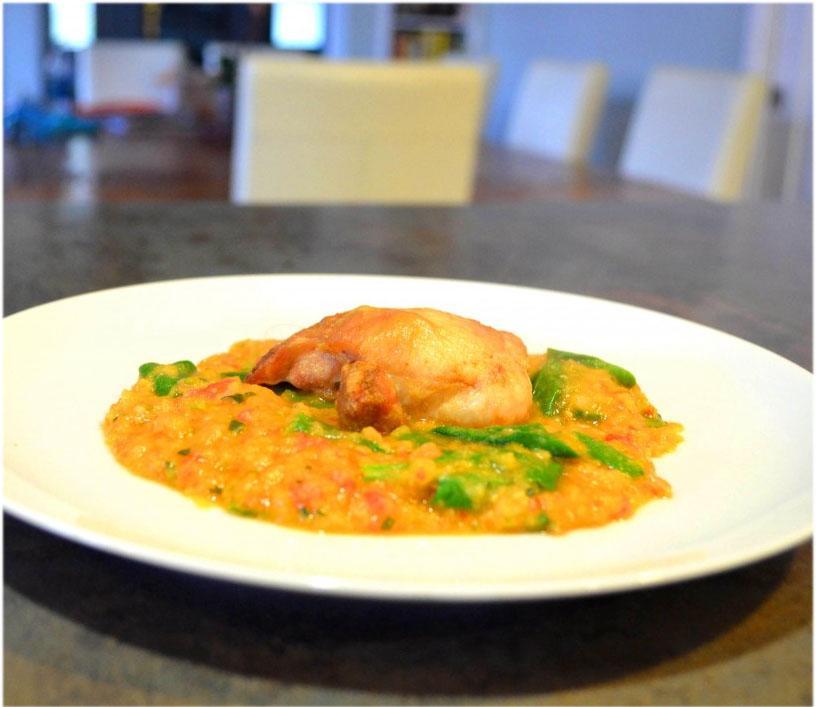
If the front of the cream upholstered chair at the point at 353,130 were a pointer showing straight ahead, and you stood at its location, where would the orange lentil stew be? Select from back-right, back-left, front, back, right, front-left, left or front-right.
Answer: back

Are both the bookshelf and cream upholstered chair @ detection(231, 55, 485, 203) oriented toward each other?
yes

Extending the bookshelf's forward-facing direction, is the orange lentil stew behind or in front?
in front

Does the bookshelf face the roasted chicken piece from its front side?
yes

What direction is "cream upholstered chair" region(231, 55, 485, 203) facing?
away from the camera

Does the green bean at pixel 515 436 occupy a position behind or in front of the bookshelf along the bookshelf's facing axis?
in front

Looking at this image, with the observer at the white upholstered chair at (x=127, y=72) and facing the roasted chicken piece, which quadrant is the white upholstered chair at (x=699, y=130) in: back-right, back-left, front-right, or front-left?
front-left

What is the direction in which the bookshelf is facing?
toward the camera

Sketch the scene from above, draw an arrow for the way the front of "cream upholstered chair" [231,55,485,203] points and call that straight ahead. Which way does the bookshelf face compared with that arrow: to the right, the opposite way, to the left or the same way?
the opposite way

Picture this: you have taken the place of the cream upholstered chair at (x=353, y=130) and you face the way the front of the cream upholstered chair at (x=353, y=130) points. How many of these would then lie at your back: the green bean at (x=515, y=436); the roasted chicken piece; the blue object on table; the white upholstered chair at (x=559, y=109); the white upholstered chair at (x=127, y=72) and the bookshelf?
2

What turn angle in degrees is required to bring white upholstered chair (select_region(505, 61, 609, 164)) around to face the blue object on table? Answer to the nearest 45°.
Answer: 0° — it already faces it

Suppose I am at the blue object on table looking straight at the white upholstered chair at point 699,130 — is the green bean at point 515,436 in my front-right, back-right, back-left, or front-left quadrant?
front-right

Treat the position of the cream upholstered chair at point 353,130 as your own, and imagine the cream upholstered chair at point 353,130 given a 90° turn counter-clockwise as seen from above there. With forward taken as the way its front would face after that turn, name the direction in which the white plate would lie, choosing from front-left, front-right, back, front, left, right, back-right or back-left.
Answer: left

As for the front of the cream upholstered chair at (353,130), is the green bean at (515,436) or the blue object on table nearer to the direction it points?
the blue object on table
